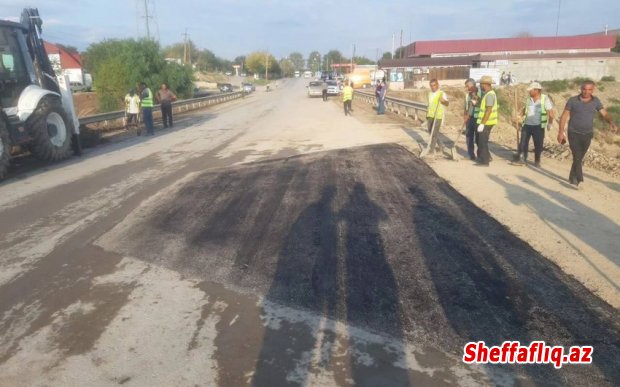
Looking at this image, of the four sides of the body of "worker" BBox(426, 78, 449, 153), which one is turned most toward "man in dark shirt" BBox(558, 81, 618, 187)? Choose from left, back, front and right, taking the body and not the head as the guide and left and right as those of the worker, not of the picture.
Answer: left

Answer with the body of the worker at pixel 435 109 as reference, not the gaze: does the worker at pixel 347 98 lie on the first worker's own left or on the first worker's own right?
on the first worker's own right

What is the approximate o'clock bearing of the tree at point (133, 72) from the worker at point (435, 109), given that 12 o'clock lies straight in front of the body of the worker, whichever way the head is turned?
The tree is roughly at 3 o'clock from the worker.

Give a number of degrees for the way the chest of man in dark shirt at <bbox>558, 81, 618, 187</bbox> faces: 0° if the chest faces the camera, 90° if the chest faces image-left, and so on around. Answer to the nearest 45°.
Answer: approximately 0°

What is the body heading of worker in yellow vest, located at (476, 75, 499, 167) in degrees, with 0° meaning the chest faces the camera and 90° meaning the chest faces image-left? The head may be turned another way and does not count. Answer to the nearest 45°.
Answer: approximately 90°

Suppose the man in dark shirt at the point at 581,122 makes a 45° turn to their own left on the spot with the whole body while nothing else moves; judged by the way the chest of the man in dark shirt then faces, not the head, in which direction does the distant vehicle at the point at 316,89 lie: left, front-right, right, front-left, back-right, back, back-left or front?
back

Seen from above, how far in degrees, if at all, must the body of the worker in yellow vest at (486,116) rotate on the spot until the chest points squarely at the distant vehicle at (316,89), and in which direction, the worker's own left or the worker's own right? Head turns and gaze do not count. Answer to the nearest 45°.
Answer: approximately 45° to the worker's own right
